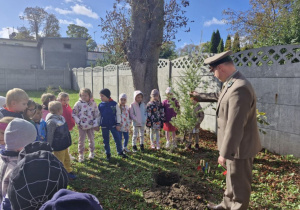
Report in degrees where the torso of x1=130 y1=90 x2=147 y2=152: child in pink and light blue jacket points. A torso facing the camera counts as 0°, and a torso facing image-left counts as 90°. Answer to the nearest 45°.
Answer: approximately 0°

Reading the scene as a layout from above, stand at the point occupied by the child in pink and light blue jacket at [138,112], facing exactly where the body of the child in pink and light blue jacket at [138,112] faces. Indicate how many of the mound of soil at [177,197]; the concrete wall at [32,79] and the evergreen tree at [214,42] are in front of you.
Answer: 1

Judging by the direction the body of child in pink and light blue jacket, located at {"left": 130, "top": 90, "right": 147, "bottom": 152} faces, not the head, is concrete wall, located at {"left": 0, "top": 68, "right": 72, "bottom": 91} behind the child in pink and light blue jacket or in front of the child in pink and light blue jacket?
behind

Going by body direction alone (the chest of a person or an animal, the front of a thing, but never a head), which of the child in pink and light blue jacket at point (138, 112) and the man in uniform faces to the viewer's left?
the man in uniform

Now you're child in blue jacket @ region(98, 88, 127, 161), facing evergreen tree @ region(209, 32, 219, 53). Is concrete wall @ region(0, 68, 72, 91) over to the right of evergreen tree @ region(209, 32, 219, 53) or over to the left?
left

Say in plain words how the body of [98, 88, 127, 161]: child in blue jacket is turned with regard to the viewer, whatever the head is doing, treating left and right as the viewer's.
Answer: facing the viewer and to the left of the viewer

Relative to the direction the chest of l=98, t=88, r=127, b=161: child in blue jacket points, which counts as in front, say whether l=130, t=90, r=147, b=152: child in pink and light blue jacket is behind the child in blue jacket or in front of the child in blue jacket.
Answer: behind

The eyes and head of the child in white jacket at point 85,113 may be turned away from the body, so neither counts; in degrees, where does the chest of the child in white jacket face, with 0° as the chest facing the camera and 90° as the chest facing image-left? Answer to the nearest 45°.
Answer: approximately 0°

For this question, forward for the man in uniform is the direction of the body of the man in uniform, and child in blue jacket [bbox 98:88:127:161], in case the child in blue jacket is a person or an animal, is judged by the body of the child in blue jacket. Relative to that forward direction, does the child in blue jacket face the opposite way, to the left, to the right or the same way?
to the left

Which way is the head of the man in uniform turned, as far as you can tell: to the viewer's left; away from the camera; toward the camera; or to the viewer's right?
to the viewer's left

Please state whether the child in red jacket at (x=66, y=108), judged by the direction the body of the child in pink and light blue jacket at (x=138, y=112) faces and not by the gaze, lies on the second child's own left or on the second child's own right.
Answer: on the second child's own right

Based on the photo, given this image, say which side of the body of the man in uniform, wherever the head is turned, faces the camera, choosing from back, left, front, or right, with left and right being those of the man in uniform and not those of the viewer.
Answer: left
